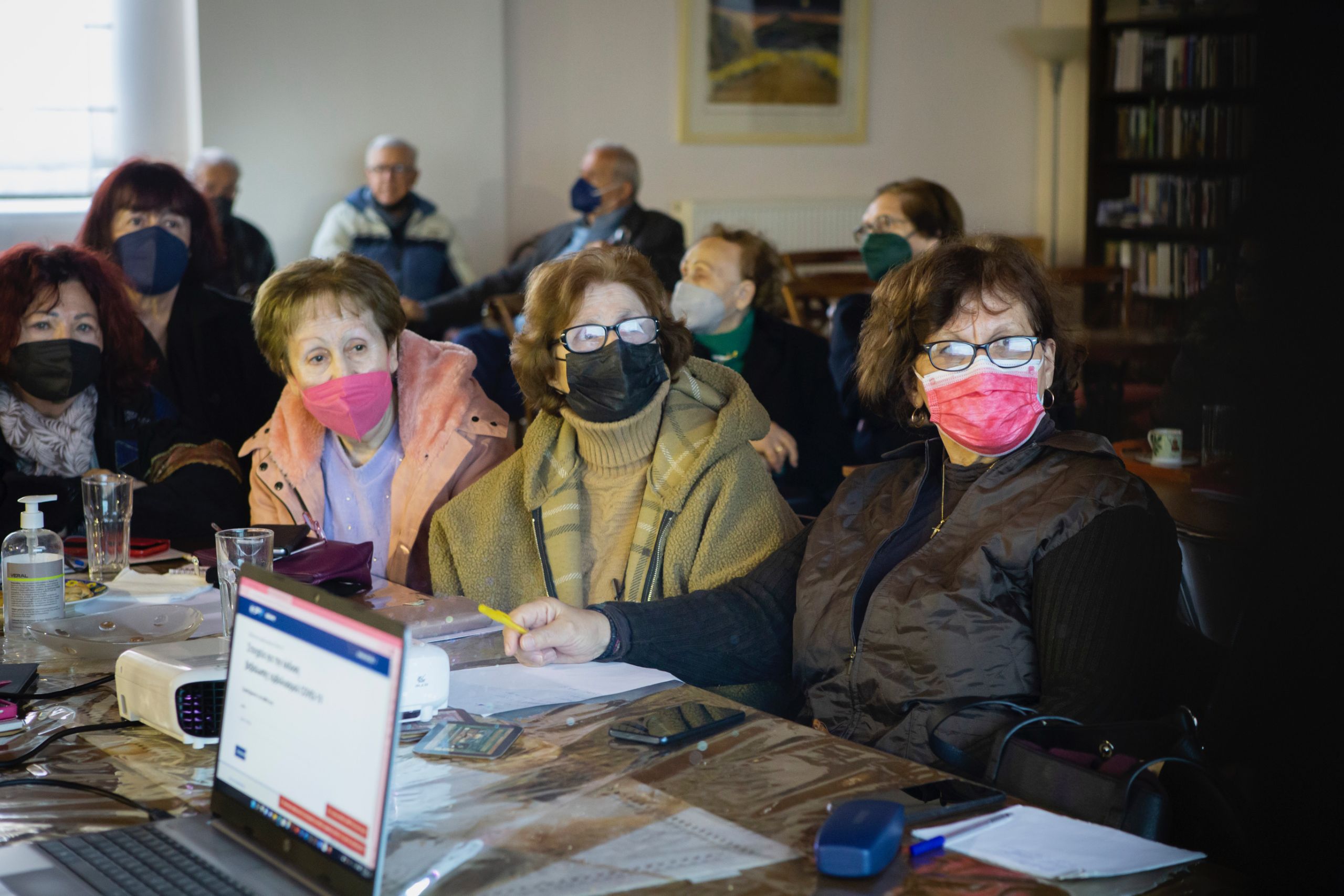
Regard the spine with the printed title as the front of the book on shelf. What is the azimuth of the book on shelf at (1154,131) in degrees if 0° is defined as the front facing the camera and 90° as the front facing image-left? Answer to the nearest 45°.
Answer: approximately 0°

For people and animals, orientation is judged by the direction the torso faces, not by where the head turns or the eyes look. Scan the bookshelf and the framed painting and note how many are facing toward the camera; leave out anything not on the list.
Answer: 2

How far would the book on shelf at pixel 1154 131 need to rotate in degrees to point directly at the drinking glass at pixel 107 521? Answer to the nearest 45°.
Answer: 0° — it already faces it

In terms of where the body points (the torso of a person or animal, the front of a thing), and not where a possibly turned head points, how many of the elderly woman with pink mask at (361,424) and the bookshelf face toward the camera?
2

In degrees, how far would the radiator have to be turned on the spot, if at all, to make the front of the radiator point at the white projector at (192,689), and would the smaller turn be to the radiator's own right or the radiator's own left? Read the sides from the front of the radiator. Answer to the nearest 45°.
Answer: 0° — it already faces it

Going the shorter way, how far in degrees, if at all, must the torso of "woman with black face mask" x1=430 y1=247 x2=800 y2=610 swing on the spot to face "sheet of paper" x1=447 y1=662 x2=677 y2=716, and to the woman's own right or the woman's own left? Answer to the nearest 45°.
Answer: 0° — they already face it

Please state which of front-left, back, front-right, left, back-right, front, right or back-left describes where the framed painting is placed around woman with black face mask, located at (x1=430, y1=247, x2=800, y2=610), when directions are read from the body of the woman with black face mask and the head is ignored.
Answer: back

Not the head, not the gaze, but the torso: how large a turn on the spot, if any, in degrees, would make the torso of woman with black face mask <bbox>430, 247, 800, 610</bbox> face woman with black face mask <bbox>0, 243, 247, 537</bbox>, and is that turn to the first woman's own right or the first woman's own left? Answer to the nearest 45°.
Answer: approximately 135° to the first woman's own right

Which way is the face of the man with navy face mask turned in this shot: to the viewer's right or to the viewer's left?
to the viewer's left
